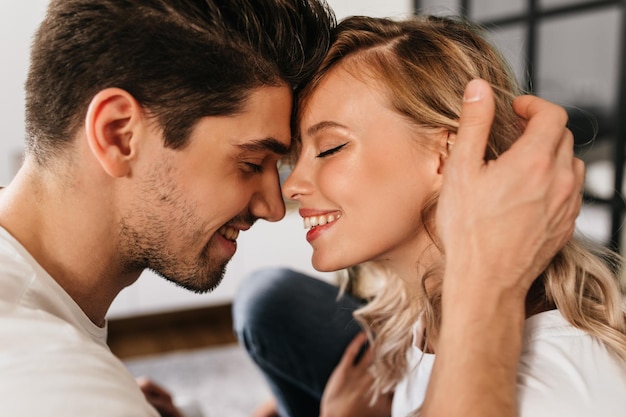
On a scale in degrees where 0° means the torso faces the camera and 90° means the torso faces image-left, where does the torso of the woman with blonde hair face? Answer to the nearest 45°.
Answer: approximately 90°

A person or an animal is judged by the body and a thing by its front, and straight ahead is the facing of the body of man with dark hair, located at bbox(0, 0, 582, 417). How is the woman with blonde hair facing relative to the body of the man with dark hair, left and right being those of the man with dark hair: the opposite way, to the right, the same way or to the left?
the opposite way

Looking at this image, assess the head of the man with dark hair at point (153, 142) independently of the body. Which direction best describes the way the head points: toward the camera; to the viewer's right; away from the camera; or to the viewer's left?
to the viewer's right

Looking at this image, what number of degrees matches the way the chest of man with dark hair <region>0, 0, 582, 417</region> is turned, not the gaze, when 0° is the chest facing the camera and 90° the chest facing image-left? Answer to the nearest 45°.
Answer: approximately 270°
